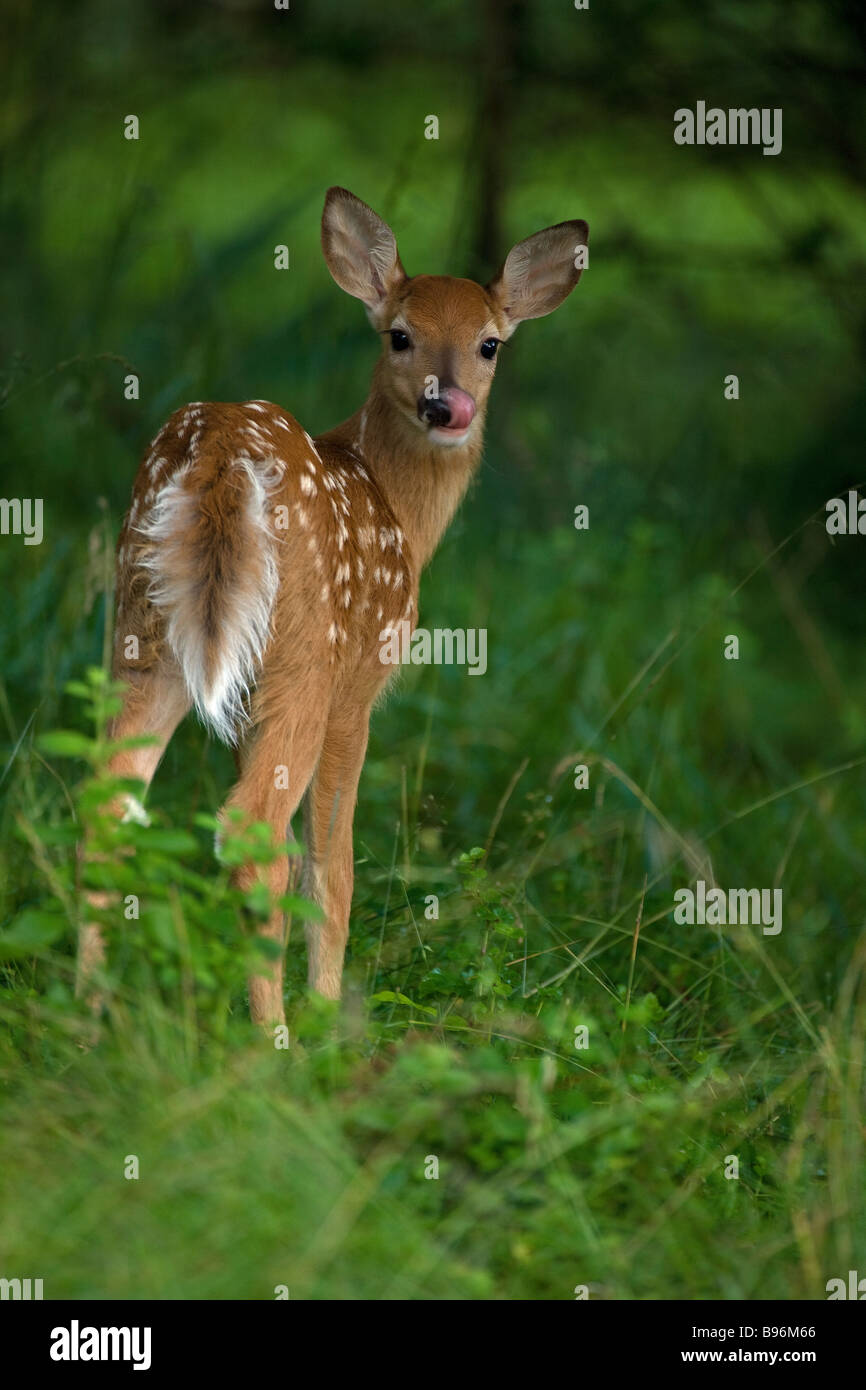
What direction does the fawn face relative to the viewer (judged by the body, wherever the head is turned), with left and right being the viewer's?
facing away from the viewer and to the right of the viewer

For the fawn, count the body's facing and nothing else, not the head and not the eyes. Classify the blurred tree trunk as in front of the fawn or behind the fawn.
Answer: in front
